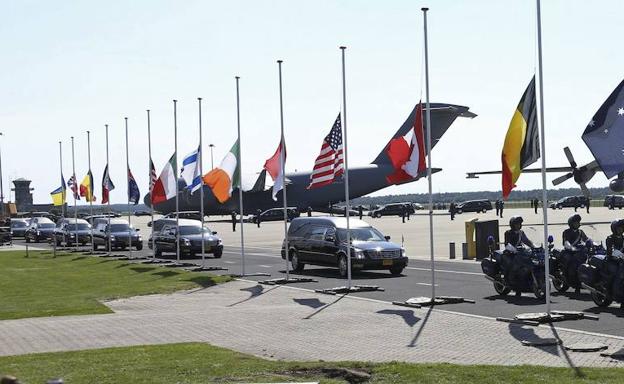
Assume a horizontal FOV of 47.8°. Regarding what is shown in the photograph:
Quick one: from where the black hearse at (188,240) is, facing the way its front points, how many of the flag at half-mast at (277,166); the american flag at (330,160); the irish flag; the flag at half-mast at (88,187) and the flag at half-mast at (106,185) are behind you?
2

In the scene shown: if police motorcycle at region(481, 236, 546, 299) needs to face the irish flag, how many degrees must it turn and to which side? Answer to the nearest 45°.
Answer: approximately 180°

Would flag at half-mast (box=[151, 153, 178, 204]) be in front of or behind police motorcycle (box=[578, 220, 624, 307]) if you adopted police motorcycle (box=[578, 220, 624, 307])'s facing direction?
behind

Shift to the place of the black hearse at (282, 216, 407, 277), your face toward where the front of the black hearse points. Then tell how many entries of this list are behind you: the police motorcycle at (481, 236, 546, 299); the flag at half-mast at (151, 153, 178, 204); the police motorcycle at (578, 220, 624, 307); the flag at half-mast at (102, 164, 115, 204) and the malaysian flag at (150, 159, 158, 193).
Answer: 3

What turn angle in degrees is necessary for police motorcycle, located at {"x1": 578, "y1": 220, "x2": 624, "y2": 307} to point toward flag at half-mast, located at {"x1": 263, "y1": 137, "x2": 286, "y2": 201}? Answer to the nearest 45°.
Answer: approximately 180°

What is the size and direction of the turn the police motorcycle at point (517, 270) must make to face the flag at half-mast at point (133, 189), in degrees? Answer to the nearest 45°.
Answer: approximately 180°

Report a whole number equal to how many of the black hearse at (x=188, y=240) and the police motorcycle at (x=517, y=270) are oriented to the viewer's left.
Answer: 0

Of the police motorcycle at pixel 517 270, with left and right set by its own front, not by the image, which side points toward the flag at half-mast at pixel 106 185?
back

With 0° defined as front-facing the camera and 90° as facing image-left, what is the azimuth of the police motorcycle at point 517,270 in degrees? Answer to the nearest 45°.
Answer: approximately 315°

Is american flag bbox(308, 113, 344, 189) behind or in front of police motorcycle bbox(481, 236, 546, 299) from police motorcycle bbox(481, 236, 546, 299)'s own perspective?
behind

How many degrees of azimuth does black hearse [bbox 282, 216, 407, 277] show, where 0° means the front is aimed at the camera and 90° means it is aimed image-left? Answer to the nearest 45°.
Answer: approximately 315°
